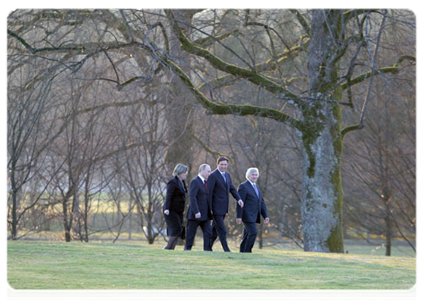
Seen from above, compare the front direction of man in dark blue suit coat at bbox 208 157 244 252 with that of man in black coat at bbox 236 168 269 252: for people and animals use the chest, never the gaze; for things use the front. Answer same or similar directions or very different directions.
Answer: same or similar directions

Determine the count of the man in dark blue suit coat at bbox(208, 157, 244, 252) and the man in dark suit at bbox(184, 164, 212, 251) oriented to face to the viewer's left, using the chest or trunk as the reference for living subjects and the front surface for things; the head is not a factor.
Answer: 0

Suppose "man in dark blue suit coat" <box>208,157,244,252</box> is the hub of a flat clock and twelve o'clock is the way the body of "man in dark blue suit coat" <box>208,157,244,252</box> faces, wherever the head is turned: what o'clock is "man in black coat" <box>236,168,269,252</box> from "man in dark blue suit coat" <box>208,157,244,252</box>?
"man in black coat" <box>236,168,269,252</box> is roughly at 10 o'clock from "man in dark blue suit coat" <box>208,157,244,252</box>.

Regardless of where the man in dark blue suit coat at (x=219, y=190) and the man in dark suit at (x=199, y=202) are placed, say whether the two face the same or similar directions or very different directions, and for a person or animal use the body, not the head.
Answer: same or similar directions

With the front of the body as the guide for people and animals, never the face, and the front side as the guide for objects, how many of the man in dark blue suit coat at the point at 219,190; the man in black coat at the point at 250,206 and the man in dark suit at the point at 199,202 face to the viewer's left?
0

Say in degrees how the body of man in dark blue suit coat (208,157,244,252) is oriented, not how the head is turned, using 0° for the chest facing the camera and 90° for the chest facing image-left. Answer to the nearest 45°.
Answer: approximately 315°

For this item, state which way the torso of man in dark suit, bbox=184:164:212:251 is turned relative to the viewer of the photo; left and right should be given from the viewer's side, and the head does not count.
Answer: facing the viewer and to the right of the viewer

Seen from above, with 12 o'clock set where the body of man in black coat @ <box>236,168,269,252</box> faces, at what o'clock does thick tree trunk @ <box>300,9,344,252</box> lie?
The thick tree trunk is roughly at 10 o'clock from the man in black coat.

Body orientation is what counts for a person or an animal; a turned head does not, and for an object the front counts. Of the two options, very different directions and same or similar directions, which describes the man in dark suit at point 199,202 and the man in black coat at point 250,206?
same or similar directions

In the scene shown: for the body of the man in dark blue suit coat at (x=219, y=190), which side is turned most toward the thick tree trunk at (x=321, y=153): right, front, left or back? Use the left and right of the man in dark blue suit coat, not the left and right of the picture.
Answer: left

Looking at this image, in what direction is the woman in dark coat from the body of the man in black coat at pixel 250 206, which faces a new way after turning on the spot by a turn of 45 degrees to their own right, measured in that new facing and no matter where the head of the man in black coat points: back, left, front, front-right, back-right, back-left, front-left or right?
right
